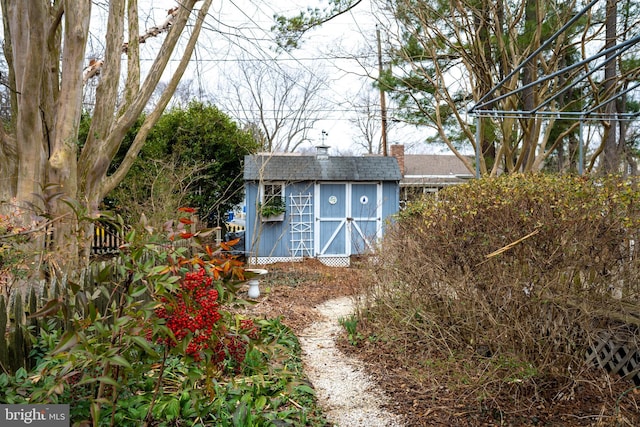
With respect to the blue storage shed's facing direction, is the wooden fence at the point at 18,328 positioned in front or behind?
in front

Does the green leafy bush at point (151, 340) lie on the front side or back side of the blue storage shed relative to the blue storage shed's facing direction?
on the front side

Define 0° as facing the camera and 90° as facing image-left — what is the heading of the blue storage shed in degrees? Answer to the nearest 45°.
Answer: approximately 0°
